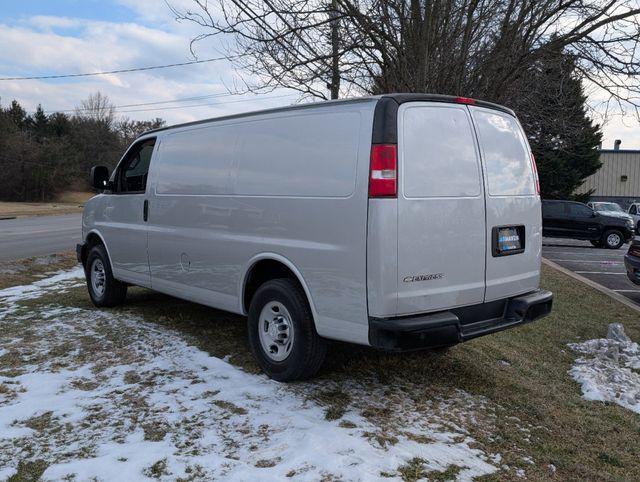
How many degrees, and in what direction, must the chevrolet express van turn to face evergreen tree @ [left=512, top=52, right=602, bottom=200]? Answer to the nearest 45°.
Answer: approximately 90° to its right

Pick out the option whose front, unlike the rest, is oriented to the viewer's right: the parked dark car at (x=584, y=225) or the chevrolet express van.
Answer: the parked dark car

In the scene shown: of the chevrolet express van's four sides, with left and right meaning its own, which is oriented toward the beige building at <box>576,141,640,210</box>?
right

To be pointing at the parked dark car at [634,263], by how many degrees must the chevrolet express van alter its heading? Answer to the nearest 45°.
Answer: approximately 90° to its right

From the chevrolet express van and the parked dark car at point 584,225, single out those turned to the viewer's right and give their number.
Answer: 1

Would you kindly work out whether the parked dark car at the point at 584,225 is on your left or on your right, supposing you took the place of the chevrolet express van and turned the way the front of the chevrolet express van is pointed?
on your right

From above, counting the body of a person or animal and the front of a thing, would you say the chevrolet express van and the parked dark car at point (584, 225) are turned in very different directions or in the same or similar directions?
very different directions

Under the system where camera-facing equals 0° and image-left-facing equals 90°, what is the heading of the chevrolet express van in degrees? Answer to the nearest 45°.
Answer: approximately 135°

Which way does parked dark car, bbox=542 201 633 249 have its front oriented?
to the viewer's right

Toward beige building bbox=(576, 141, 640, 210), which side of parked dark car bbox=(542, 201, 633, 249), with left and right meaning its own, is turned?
left
